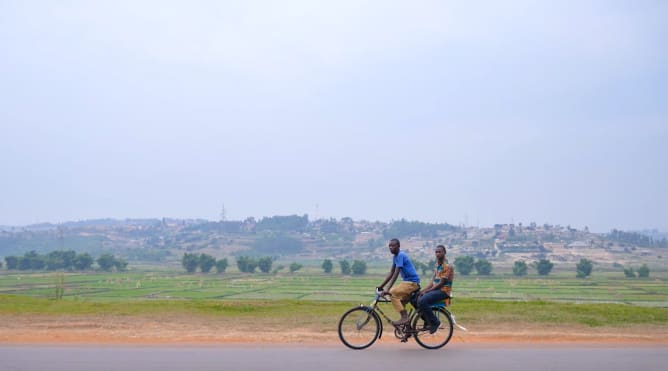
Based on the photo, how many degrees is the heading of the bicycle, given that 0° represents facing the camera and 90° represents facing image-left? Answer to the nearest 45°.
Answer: approximately 90°

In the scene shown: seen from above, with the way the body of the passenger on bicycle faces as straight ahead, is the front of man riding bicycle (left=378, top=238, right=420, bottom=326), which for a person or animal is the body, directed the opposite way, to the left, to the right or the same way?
the same way

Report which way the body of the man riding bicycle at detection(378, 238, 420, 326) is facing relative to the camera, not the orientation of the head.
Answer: to the viewer's left

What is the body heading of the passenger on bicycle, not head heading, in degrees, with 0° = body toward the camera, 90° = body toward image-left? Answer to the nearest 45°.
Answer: approximately 90°

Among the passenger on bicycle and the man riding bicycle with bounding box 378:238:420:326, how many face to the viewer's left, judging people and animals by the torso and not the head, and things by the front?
2
